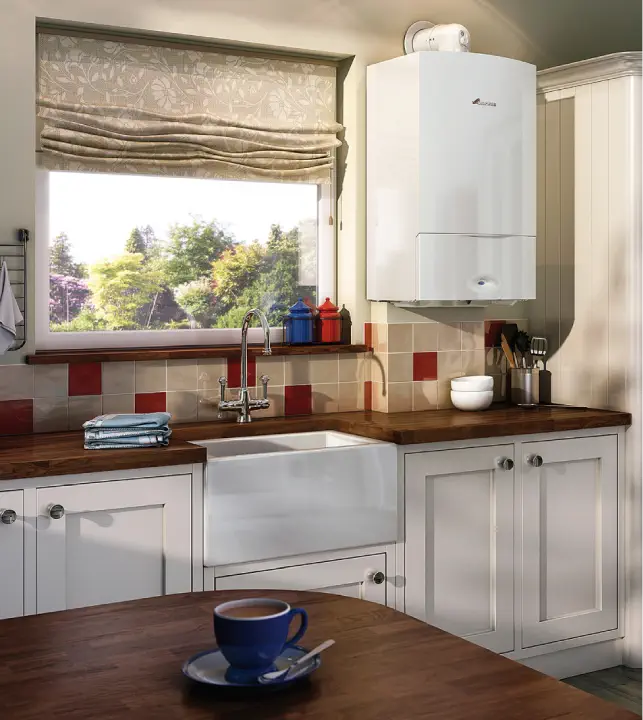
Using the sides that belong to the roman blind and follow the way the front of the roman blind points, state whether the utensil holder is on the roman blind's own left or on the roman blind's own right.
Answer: on the roman blind's own left

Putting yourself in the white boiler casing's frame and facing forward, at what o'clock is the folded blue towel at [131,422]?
The folded blue towel is roughly at 3 o'clock from the white boiler casing.

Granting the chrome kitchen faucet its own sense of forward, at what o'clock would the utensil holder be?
The utensil holder is roughly at 10 o'clock from the chrome kitchen faucet.

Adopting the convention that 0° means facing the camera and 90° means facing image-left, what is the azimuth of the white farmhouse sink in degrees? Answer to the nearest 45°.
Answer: approximately 315°

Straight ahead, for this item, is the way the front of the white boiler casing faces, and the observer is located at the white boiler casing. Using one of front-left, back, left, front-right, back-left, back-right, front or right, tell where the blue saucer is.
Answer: front-right

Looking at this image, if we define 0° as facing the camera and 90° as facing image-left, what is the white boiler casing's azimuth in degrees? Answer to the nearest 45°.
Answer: approximately 315°
